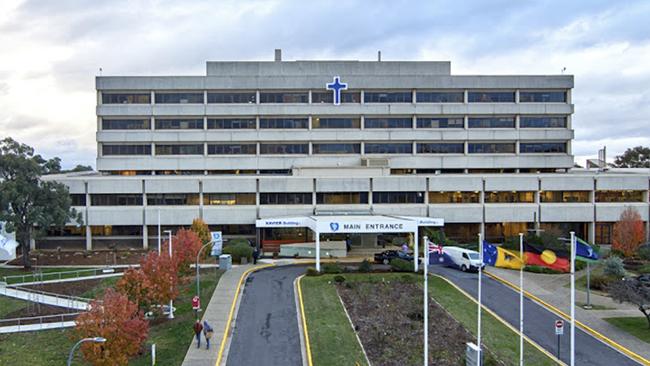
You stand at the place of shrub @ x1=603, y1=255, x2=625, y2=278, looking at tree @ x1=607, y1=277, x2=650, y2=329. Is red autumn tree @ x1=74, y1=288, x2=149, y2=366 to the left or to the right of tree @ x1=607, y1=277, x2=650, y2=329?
right

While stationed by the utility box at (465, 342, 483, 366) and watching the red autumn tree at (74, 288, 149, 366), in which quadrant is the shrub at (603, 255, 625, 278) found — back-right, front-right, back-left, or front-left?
back-right

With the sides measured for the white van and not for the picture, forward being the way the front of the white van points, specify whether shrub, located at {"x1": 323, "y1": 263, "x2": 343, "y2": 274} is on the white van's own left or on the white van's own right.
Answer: on the white van's own right

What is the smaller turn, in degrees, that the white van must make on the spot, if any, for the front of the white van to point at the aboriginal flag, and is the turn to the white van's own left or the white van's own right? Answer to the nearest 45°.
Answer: approximately 45° to the white van's own right

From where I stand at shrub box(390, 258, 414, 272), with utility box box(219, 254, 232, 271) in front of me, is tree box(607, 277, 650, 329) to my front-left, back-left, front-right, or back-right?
back-left
